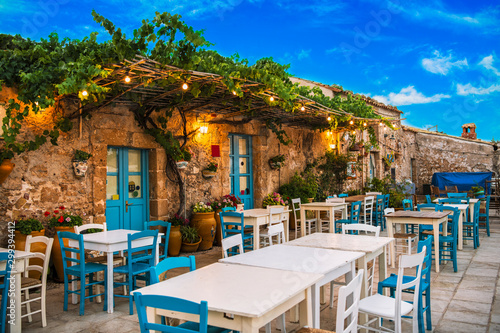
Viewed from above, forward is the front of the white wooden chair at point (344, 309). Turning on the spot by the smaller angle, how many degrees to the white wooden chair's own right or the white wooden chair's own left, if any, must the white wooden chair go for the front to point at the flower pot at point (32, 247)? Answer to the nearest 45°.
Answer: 0° — it already faces it

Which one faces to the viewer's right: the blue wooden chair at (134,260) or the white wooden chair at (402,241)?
the white wooden chair

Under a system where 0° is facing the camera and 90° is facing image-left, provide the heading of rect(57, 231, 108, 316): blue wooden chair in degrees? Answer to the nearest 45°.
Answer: approximately 225°

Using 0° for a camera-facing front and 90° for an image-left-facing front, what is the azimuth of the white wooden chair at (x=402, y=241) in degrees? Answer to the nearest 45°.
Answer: approximately 270°

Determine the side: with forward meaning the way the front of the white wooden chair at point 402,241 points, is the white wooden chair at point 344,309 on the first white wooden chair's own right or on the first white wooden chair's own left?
on the first white wooden chair's own right

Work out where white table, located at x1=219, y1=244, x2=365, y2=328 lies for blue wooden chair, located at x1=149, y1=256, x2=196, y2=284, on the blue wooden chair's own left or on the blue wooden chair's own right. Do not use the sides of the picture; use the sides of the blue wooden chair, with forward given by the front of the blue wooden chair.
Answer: on the blue wooden chair's own left

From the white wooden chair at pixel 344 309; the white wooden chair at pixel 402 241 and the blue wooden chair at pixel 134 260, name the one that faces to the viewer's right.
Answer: the white wooden chair at pixel 402 241

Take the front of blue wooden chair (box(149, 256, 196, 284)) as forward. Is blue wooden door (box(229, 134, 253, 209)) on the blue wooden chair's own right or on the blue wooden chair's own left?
on the blue wooden chair's own left

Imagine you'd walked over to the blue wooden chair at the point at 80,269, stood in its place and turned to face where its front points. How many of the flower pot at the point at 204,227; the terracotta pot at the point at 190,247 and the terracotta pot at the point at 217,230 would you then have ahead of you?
3

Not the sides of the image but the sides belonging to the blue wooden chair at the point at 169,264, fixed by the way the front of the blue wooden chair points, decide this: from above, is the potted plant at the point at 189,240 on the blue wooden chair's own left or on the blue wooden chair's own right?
on the blue wooden chair's own left
